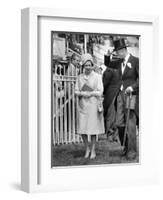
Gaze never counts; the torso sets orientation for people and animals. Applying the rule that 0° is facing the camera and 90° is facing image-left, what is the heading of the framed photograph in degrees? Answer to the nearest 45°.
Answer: approximately 315°
